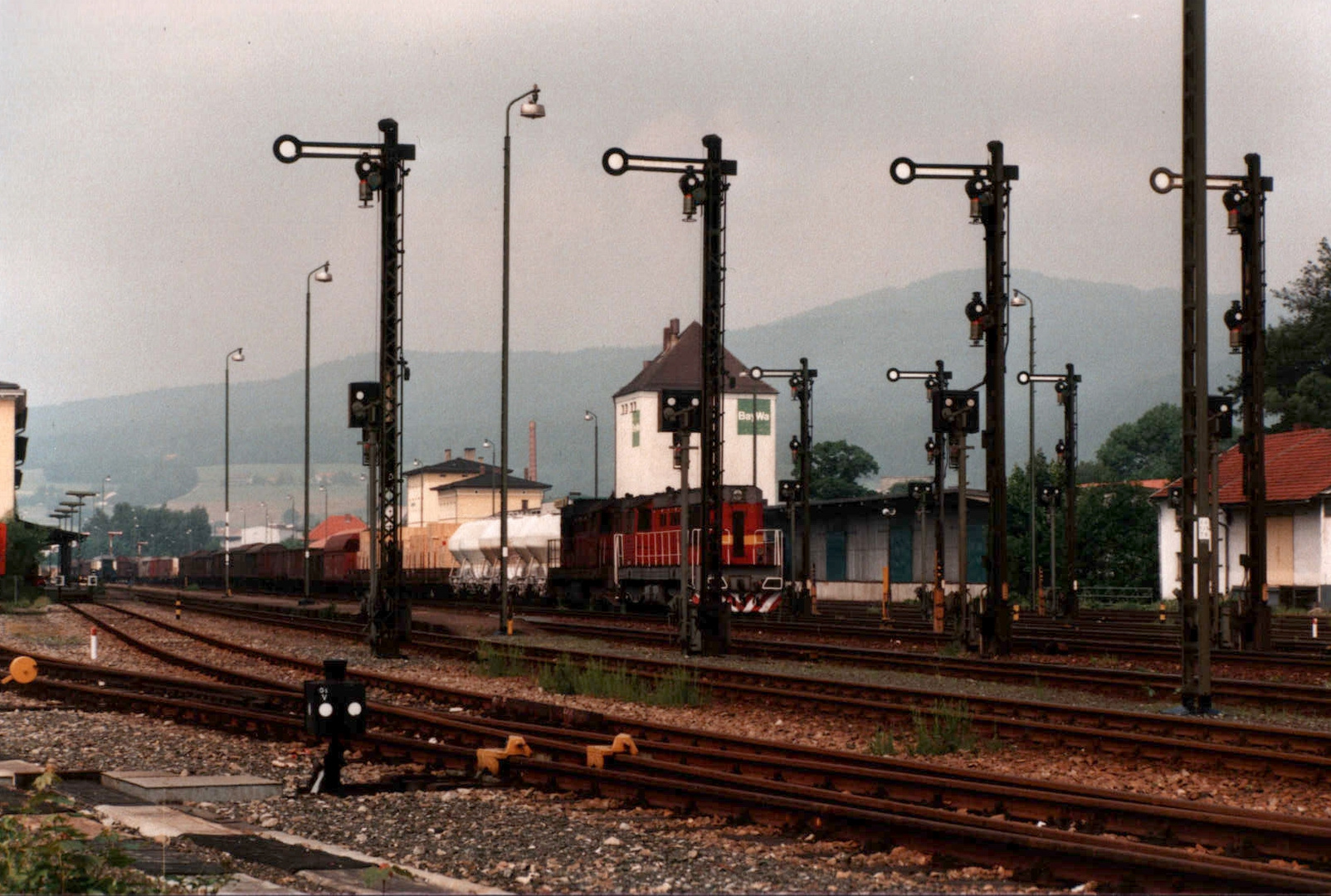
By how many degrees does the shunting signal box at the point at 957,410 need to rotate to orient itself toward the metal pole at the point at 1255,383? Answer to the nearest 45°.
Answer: approximately 90° to its left

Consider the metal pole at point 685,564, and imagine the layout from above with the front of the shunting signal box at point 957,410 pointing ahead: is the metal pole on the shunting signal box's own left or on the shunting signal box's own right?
on the shunting signal box's own right

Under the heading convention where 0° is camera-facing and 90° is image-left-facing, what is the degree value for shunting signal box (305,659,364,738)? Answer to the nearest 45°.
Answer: approximately 0°

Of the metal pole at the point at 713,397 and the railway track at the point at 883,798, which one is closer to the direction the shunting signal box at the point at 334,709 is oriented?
the railway track

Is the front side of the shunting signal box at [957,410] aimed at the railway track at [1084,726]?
yes

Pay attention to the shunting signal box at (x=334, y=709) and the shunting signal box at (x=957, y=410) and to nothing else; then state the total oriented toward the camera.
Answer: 2
